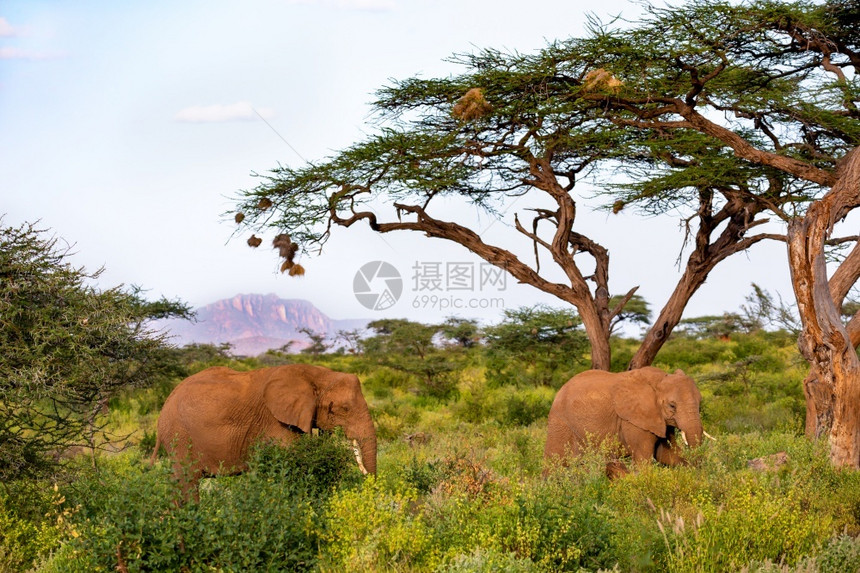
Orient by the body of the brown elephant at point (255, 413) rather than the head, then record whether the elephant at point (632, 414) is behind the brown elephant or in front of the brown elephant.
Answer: in front

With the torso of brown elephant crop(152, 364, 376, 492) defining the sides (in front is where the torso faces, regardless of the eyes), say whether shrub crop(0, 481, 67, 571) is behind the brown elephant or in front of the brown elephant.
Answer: behind

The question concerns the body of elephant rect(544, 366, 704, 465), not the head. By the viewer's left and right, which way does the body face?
facing to the right of the viewer

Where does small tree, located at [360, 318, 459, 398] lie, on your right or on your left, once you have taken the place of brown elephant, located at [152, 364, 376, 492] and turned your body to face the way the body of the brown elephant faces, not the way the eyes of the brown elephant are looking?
on your left

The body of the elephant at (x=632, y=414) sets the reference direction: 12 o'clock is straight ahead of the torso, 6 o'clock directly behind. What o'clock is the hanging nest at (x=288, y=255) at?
The hanging nest is roughly at 7 o'clock from the elephant.

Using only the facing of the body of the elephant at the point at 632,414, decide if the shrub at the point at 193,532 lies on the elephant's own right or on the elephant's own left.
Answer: on the elephant's own right

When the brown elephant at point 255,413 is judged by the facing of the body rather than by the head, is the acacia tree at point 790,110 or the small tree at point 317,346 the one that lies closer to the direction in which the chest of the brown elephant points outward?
the acacia tree

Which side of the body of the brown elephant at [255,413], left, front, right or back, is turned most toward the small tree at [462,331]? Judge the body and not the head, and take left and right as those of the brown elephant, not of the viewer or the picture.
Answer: left

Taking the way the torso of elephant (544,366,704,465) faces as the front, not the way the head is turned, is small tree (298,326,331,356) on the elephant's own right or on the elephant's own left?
on the elephant's own left

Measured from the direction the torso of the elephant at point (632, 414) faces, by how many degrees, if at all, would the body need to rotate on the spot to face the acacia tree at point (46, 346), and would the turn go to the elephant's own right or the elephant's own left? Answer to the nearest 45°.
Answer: approximately 135° to the elephant's own right

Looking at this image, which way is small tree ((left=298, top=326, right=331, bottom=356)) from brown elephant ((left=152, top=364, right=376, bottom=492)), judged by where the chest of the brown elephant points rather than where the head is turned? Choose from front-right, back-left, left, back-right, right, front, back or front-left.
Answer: left

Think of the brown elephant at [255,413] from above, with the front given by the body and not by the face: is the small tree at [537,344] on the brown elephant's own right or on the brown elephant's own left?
on the brown elephant's own left

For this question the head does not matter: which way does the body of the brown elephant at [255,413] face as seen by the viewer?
to the viewer's right

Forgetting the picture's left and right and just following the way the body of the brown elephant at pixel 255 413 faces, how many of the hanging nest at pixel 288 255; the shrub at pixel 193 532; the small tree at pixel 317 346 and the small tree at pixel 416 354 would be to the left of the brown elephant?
3
